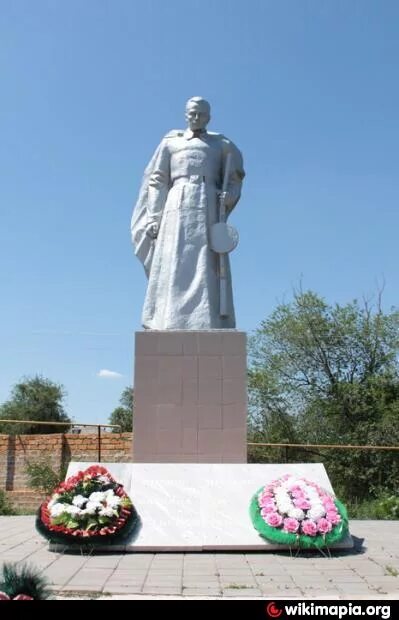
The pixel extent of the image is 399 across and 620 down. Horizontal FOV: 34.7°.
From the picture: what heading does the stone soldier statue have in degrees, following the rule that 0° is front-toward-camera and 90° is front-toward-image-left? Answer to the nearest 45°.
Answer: approximately 0°

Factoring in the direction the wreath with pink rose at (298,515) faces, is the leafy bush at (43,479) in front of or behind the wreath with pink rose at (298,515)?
behind

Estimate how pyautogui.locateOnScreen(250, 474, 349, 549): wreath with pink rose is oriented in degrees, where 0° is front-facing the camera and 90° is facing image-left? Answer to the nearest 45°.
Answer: approximately 0°

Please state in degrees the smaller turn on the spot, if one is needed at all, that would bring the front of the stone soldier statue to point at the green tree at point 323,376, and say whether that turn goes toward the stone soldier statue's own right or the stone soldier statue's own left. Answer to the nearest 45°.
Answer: approximately 180°

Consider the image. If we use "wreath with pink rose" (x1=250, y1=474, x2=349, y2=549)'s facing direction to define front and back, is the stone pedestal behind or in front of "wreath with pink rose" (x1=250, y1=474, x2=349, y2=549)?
behind

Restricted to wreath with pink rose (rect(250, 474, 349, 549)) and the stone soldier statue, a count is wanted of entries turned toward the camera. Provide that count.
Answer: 2

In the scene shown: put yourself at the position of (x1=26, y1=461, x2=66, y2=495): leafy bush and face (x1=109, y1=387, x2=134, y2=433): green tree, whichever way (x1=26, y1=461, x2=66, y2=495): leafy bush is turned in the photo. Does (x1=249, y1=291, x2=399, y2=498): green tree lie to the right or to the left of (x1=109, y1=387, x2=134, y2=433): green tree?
right

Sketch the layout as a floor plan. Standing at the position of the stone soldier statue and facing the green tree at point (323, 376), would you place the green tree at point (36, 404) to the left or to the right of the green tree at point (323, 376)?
left

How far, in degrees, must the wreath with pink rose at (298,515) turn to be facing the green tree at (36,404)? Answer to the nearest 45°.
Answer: approximately 135° to its right
